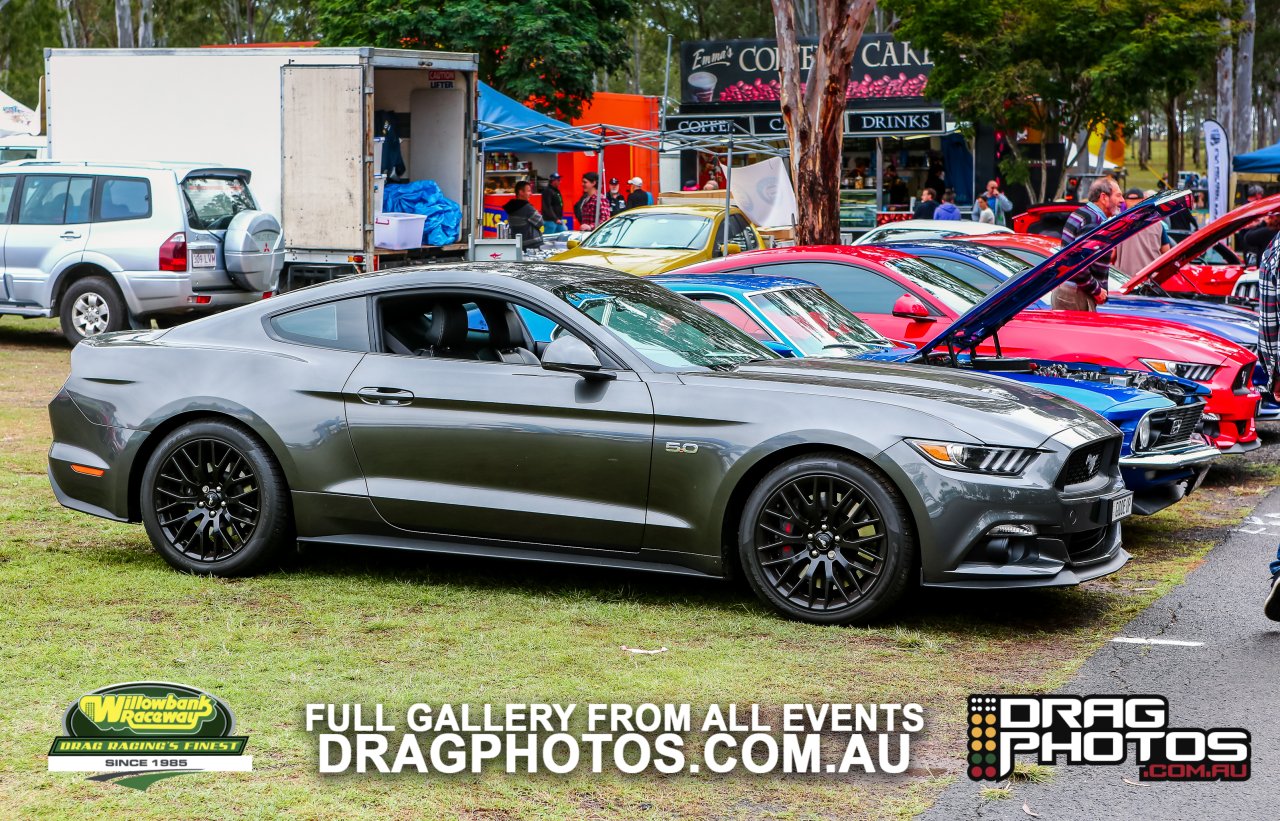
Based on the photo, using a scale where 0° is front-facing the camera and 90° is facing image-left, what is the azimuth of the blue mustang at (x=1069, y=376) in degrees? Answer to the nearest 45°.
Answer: approximately 315°

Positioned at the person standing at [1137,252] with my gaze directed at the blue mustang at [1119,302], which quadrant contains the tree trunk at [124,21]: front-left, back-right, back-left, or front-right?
back-right

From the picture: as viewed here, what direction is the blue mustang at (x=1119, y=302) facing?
to the viewer's right

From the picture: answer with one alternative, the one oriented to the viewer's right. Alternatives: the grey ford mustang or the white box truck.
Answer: the grey ford mustang

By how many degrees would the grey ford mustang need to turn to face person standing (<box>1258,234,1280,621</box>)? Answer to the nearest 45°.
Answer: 0° — it already faces them

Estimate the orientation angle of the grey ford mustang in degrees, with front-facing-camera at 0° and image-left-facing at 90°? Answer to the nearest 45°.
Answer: approximately 270°

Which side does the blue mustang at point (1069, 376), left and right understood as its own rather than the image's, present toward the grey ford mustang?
right

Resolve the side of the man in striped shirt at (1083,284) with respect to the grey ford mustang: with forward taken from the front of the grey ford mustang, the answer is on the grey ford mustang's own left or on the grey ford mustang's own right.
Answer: on the grey ford mustang's own left

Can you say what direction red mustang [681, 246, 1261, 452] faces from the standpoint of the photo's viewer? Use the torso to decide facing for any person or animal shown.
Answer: facing the viewer and to the right of the viewer

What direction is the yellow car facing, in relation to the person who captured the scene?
facing the viewer and to the left of the viewer

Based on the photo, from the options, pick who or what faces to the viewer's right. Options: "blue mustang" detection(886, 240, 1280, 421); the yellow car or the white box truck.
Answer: the blue mustang
